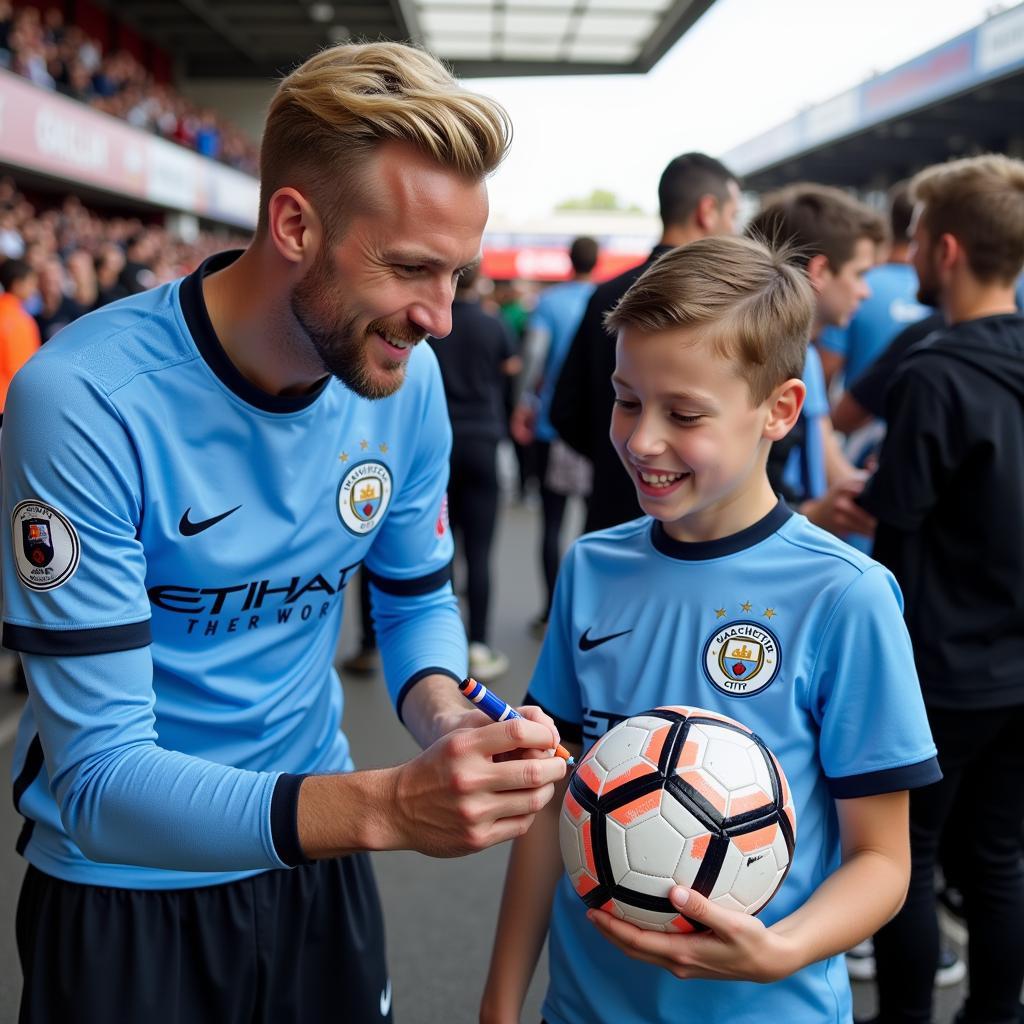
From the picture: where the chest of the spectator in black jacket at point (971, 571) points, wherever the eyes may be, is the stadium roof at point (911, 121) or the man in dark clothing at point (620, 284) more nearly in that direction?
the man in dark clothing

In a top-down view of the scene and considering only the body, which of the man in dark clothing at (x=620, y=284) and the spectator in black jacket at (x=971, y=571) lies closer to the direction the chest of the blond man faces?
the spectator in black jacket

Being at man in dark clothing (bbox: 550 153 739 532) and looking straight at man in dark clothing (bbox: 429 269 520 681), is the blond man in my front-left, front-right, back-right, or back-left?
back-left

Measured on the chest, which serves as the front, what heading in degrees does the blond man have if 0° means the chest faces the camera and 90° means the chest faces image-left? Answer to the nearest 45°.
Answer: approximately 315°

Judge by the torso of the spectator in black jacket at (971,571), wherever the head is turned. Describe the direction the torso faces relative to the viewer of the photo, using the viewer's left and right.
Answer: facing away from the viewer and to the left of the viewer

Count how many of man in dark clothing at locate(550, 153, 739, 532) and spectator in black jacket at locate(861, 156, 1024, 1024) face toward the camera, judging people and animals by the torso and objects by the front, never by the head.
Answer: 0

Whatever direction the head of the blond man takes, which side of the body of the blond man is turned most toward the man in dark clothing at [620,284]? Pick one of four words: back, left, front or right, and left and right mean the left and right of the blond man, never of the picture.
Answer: left

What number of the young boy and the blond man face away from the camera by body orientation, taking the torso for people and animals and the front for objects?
0

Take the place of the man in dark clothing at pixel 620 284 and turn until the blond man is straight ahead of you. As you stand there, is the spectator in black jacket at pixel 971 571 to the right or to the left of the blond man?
left

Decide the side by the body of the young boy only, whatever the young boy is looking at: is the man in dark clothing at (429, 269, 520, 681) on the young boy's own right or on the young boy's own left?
on the young boy's own right

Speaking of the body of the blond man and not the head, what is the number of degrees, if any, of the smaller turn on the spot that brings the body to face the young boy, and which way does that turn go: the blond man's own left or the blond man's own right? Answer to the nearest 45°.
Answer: approximately 45° to the blond man's own left

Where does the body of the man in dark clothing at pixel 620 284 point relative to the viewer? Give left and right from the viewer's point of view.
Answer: facing away from the viewer and to the right of the viewer
